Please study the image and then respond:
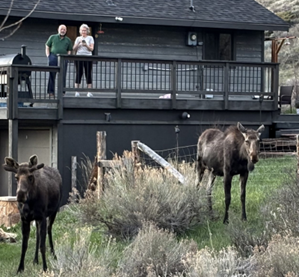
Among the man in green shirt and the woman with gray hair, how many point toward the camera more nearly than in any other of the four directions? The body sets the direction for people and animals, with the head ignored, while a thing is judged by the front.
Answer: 2

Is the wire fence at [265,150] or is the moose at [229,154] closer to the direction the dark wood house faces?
the moose

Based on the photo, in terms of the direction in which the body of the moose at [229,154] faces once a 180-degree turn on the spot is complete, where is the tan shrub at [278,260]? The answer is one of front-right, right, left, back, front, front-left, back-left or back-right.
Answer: back-left

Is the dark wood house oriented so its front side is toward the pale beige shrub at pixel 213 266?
yes

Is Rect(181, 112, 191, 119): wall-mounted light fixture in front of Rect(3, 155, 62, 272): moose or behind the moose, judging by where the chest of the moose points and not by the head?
behind

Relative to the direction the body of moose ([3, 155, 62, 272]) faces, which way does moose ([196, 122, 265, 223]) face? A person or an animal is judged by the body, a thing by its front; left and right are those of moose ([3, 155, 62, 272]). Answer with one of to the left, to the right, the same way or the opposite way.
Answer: to the left

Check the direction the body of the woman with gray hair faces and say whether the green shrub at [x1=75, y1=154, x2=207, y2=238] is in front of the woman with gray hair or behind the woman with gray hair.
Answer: in front

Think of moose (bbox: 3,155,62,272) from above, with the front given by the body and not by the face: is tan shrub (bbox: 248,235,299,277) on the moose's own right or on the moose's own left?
on the moose's own left

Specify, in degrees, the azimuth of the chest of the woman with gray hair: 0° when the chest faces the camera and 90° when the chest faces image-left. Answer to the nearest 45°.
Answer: approximately 0°

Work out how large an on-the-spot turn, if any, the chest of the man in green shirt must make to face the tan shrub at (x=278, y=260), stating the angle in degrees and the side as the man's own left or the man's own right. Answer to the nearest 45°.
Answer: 0° — they already face it

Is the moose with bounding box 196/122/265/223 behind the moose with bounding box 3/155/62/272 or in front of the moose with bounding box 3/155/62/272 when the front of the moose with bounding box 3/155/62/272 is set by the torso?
behind

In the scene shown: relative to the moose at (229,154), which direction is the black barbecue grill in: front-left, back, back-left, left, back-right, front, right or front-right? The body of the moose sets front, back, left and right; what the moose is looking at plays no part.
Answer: back

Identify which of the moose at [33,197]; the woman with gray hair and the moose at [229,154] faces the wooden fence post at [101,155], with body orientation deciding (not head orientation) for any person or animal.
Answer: the woman with gray hair

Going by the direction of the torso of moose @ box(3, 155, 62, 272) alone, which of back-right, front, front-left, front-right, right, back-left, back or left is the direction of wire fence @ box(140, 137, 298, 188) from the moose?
back
